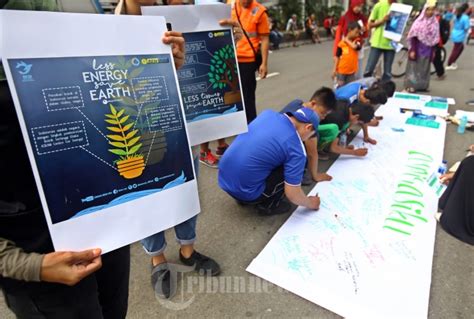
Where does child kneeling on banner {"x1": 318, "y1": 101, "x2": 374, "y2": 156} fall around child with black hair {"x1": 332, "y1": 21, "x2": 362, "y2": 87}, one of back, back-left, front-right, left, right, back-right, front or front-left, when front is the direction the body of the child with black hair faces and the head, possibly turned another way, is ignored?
front-right

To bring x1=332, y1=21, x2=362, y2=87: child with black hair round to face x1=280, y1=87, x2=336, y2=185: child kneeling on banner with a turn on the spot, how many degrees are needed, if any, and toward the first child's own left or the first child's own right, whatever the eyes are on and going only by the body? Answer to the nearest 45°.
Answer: approximately 45° to the first child's own right

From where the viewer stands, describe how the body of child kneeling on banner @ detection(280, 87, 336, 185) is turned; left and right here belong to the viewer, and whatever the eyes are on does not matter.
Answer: facing to the right of the viewer

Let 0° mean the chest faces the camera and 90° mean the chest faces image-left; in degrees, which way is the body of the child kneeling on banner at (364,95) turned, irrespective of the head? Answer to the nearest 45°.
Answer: approximately 270°

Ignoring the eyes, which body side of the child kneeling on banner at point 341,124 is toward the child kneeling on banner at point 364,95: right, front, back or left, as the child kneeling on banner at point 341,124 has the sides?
left

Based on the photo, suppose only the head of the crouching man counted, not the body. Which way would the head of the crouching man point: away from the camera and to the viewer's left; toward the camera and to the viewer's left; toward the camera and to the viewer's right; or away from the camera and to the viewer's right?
away from the camera and to the viewer's right

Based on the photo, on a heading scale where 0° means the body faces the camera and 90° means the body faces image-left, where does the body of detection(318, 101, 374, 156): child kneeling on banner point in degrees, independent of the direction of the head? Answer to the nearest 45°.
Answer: approximately 270°

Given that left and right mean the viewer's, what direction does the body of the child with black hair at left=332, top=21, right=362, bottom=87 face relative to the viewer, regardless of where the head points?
facing the viewer and to the right of the viewer

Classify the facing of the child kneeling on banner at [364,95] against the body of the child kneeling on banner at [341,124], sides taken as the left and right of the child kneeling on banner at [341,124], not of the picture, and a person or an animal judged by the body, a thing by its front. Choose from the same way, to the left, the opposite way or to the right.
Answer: the same way
